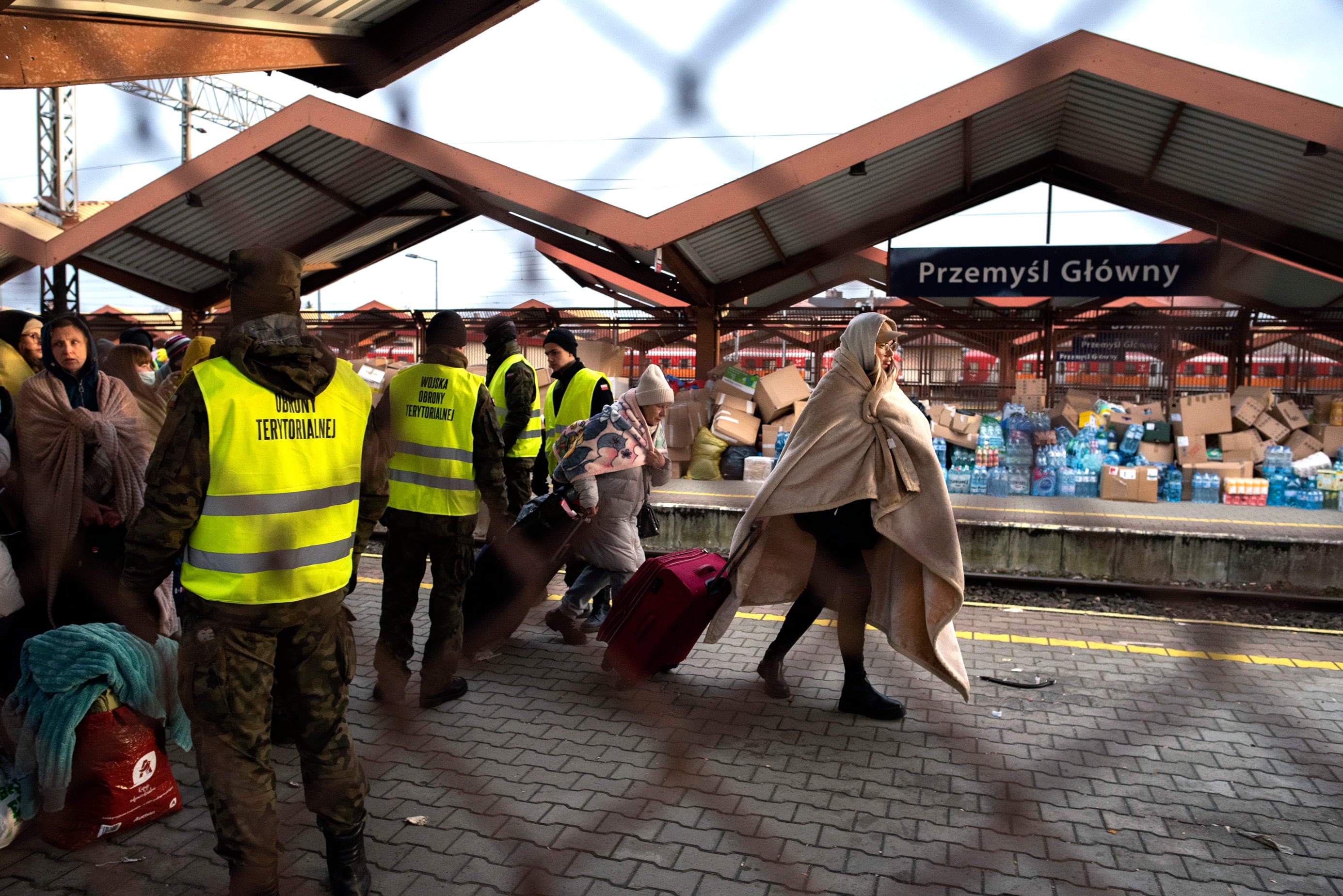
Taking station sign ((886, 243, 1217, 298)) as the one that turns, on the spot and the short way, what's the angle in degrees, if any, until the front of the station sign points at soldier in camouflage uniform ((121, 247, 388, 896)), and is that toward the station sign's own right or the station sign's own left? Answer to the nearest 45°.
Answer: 0° — it already faces them

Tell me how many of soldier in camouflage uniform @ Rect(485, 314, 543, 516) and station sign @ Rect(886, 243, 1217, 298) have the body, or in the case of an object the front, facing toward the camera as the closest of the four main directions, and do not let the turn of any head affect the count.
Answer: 1

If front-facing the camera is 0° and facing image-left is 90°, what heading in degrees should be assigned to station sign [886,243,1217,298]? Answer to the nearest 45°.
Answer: approximately 0°

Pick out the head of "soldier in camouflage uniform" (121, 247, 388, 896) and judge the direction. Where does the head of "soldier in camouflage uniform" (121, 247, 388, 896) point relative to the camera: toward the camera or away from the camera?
away from the camera

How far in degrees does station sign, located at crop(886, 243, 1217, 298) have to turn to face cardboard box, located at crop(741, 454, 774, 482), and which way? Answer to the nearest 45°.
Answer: approximately 45° to its right

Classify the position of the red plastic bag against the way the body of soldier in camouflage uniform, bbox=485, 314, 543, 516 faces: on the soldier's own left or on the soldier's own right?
on the soldier's own left

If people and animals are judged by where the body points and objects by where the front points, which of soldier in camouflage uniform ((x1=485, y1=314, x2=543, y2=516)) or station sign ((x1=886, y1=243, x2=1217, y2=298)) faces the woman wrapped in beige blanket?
the station sign
